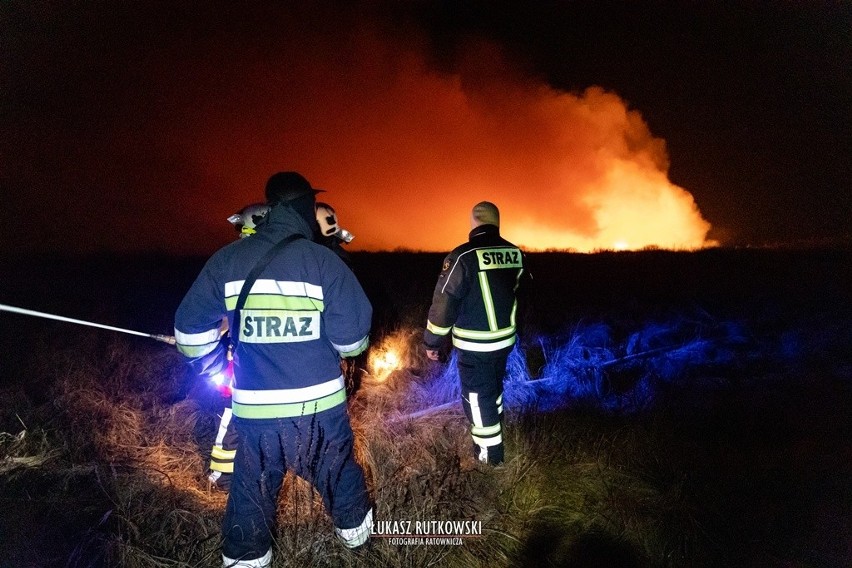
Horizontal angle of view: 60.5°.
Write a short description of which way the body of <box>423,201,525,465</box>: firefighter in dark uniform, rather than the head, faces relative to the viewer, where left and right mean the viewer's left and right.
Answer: facing away from the viewer and to the left of the viewer

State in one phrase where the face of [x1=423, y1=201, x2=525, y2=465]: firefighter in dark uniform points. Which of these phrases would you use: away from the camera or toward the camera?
away from the camera

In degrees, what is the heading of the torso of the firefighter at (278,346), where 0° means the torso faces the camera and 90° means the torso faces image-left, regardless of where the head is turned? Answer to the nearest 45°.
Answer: approximately 180°

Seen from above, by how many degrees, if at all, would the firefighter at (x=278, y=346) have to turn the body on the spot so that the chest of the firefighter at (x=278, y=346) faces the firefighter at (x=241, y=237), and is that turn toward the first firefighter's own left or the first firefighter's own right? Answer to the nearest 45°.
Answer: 0° — they already face them
